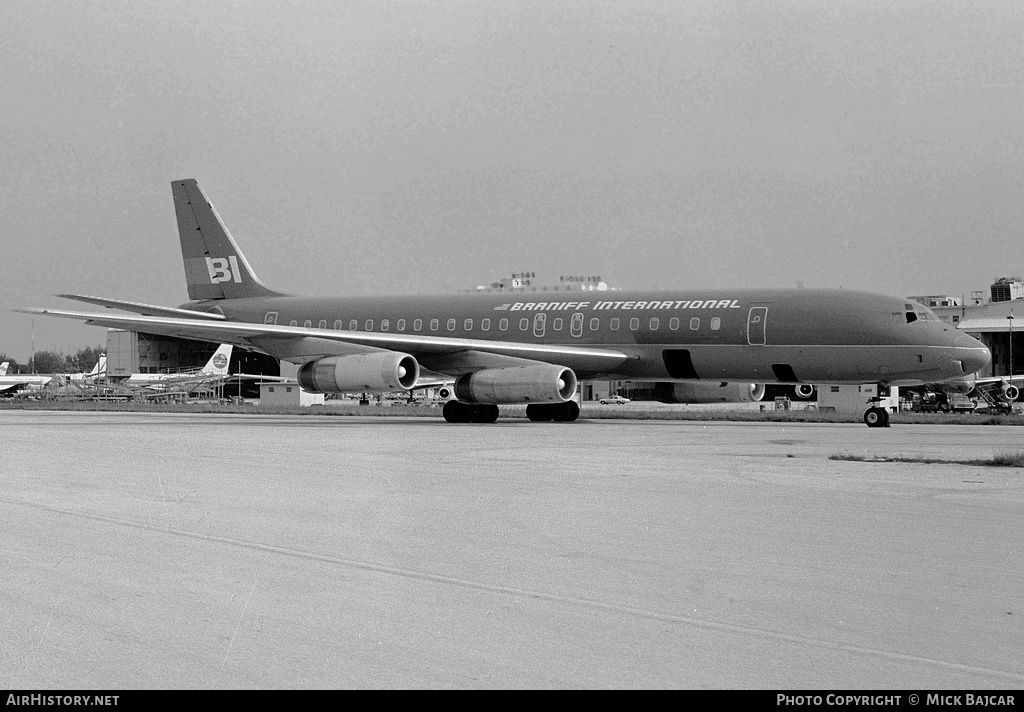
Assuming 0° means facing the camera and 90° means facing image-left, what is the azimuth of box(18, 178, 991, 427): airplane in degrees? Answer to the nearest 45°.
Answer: approximately 315°
